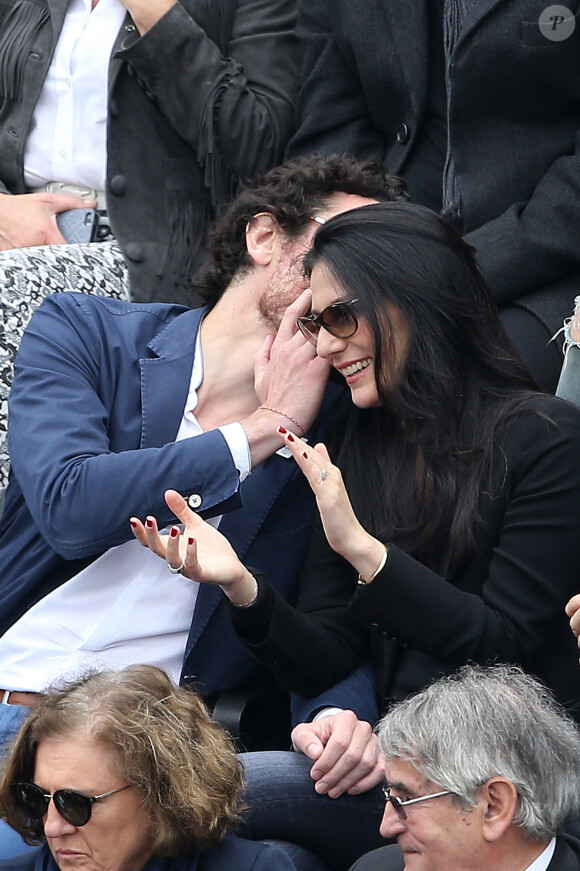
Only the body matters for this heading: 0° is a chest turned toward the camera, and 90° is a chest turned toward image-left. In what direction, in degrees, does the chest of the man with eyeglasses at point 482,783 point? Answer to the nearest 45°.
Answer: approximately 90°

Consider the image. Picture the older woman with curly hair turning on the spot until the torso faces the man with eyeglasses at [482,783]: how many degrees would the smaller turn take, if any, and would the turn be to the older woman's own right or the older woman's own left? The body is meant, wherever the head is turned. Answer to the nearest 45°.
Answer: approximately 135° to the older woman's own left

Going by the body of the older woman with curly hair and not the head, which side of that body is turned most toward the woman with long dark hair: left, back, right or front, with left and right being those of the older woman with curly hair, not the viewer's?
back

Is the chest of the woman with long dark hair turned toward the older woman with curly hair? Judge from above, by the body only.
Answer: yes

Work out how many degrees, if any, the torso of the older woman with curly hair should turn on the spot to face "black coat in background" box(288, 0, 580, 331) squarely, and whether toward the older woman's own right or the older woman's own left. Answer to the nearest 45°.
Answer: approximately 180°

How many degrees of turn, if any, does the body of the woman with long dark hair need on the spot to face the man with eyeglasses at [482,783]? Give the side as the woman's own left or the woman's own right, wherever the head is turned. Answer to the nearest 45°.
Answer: approximately 45° to the woman's own left

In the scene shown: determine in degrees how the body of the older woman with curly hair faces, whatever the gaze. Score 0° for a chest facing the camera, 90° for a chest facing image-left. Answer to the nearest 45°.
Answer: approximately 45°
